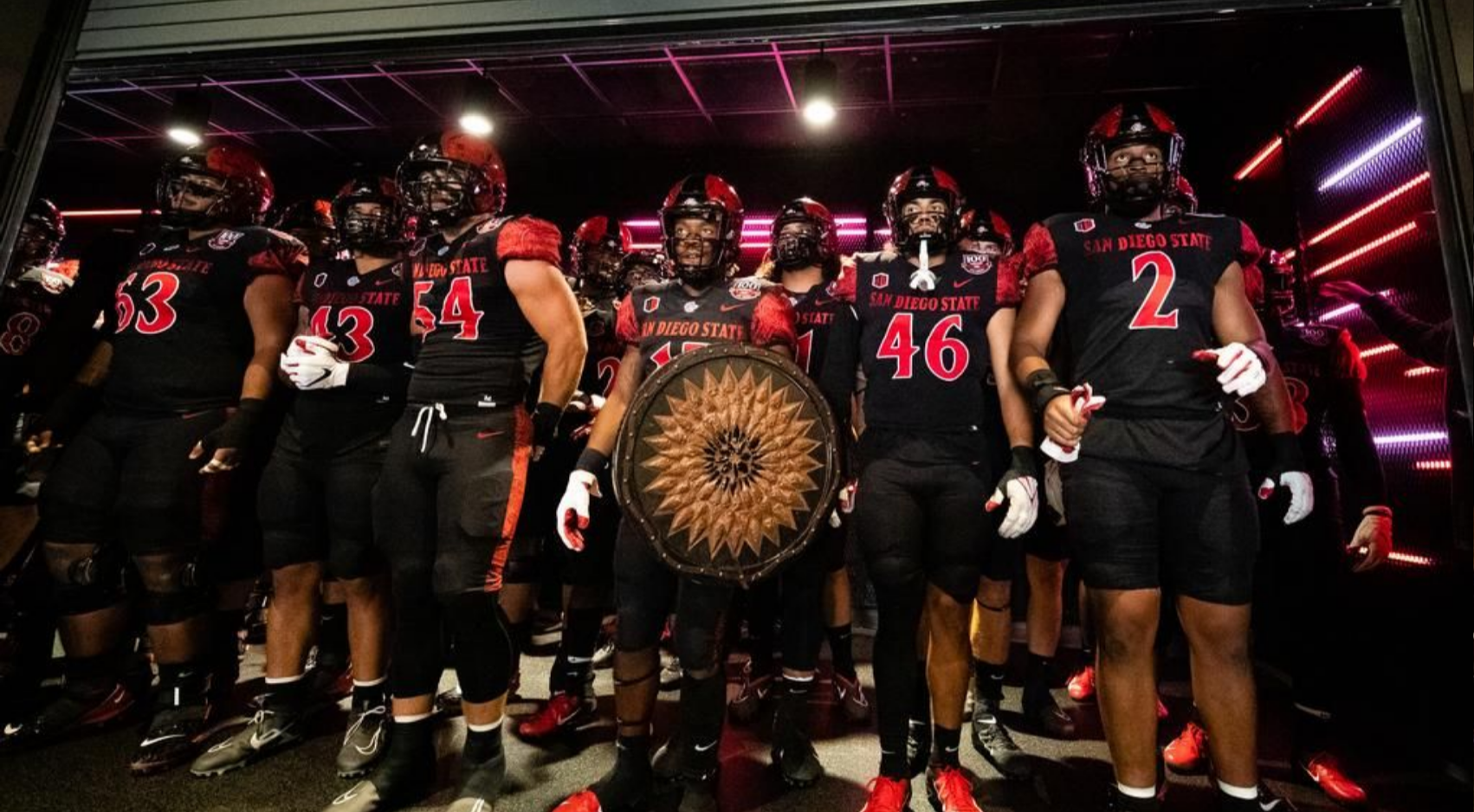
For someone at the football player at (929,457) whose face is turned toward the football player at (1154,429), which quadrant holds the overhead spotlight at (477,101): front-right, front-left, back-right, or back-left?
back-left

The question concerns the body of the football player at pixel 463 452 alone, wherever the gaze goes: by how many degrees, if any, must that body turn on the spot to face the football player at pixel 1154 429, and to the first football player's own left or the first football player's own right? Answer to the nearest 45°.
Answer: approximately 90° to the first football player's own left

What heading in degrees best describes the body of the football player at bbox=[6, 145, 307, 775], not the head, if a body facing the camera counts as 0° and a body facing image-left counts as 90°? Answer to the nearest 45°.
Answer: approximately 45°

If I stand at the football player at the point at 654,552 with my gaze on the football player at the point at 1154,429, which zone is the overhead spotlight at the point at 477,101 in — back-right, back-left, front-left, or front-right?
back-left

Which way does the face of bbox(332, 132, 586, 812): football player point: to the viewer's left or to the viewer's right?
to the viewer's left

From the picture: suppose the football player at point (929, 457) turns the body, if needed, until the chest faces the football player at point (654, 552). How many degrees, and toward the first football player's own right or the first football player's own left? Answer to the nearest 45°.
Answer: approximately 90° to the first football player's own right

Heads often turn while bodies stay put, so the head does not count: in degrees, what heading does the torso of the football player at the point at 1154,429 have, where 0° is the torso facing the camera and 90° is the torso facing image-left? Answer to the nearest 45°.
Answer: approximately 0°
